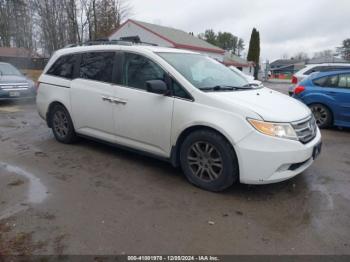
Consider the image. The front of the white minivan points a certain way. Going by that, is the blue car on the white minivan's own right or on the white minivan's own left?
on the white minivan's own left

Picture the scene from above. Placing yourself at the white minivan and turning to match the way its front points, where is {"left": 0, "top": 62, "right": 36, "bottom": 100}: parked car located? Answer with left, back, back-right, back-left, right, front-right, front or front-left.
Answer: back

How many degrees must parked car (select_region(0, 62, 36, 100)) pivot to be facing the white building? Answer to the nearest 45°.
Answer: approximately 90° to its left

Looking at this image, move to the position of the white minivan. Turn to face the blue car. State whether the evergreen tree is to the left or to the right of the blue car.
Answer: left

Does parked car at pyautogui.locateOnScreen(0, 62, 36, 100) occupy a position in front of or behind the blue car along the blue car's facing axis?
behind

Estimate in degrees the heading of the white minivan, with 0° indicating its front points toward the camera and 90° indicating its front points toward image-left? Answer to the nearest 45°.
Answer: approximately 315°

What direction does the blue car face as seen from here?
to the viewer's right
